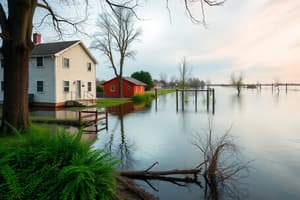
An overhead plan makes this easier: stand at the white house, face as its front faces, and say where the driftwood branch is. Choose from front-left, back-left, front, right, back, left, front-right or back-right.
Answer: front-right

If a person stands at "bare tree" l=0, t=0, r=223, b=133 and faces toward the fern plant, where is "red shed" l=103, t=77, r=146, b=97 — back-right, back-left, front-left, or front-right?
back-left

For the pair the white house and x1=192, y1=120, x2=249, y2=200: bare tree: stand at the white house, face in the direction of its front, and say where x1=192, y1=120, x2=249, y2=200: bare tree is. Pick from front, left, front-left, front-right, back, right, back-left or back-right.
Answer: front-right

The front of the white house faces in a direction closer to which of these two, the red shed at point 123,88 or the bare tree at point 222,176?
the bare tree

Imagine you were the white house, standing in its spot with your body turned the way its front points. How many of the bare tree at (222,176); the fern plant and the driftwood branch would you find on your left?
0

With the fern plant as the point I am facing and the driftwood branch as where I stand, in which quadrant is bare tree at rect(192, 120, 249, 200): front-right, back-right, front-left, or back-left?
back-left

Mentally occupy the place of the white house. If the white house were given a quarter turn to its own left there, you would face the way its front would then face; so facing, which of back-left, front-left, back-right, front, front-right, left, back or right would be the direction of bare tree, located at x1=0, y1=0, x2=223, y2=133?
back-right

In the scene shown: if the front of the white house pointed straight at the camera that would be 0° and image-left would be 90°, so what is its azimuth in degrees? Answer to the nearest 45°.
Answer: approximately 315°

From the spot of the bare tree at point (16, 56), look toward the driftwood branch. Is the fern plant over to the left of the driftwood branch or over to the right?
right

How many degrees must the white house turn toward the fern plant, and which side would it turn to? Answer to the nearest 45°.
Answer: approximately 45° to its right

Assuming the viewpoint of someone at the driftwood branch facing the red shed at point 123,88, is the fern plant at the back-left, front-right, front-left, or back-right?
back-left

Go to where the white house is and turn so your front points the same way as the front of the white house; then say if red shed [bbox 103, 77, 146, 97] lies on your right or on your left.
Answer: on your left
